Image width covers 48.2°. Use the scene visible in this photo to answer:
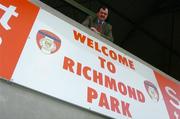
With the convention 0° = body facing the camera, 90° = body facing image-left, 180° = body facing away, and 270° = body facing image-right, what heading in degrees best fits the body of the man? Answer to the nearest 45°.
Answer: approximately 0°
